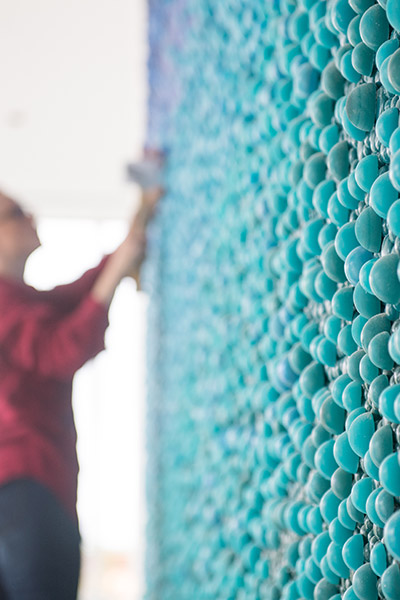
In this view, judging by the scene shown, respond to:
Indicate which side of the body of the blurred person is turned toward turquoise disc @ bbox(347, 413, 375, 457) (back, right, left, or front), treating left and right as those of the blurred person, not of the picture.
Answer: right

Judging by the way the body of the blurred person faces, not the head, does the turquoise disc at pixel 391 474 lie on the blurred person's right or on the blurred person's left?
on the blurred person's right

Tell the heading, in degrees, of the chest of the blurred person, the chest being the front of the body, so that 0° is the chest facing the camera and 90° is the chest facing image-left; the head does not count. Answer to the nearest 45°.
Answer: approximately 270°

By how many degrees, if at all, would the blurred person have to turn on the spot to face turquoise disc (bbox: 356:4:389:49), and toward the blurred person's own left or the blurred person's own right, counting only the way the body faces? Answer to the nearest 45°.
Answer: approximately 90° to the blurred person's own right

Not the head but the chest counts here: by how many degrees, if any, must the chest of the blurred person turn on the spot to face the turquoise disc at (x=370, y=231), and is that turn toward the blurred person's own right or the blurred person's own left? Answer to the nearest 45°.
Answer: approximately 90° to the blurred person's own right

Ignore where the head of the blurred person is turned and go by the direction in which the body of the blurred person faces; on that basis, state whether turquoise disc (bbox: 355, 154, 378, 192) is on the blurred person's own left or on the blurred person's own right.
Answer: on the blurred person's own right

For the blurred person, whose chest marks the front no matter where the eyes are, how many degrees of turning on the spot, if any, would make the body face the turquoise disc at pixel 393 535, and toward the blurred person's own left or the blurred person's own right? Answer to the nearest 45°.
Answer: approximately 90° to the blurred person's own right

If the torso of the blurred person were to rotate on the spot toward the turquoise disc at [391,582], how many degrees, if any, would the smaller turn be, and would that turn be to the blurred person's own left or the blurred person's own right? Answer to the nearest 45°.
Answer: approximately 90° to the blurred person's own right

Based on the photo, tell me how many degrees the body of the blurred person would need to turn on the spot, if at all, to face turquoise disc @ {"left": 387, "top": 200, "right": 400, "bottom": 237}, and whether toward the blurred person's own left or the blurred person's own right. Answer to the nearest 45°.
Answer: approximately 90° to the blurred person's own right

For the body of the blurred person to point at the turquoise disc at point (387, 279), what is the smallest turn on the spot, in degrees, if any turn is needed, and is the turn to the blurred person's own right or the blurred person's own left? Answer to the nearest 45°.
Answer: approximately 90° to the blurred person's own right

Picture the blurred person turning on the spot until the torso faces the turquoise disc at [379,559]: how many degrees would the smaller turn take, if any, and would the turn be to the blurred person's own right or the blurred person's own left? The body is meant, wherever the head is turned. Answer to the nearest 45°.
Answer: approximately 90° to the blurred person's own right

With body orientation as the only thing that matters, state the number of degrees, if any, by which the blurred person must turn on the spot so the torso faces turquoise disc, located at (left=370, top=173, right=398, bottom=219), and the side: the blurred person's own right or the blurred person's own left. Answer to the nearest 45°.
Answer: approximately 90° to the blurred person's own right
